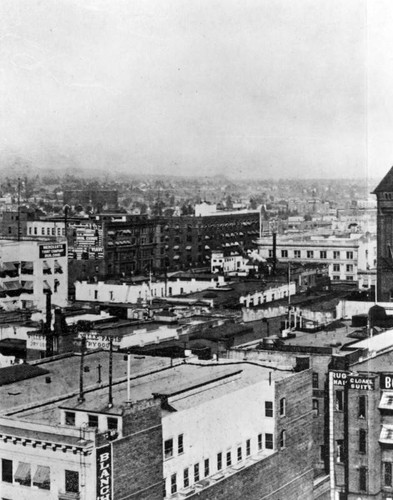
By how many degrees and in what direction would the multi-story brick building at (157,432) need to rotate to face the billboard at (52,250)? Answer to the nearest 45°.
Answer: approximately 135° to its right

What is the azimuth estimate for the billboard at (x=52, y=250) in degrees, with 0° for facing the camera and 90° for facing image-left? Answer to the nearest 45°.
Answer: approximately 0°

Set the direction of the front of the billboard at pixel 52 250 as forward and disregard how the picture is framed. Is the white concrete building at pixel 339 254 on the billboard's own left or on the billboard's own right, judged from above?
on the billboard's own left

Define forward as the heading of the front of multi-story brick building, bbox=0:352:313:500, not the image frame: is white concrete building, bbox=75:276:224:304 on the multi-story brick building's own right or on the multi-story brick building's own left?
on the multi-story brick building's own right

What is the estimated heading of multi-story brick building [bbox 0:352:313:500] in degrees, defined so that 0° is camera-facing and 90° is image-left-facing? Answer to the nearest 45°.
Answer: approximately 45°

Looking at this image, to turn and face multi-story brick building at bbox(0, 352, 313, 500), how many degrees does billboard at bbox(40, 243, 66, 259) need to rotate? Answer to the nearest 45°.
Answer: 0° — it already faces it

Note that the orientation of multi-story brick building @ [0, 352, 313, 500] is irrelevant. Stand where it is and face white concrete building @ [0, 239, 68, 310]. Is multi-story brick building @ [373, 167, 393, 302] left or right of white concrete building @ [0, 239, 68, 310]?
right

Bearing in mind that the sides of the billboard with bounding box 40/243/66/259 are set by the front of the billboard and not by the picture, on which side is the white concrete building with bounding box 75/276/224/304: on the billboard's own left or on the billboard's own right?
on the billboard's own left
